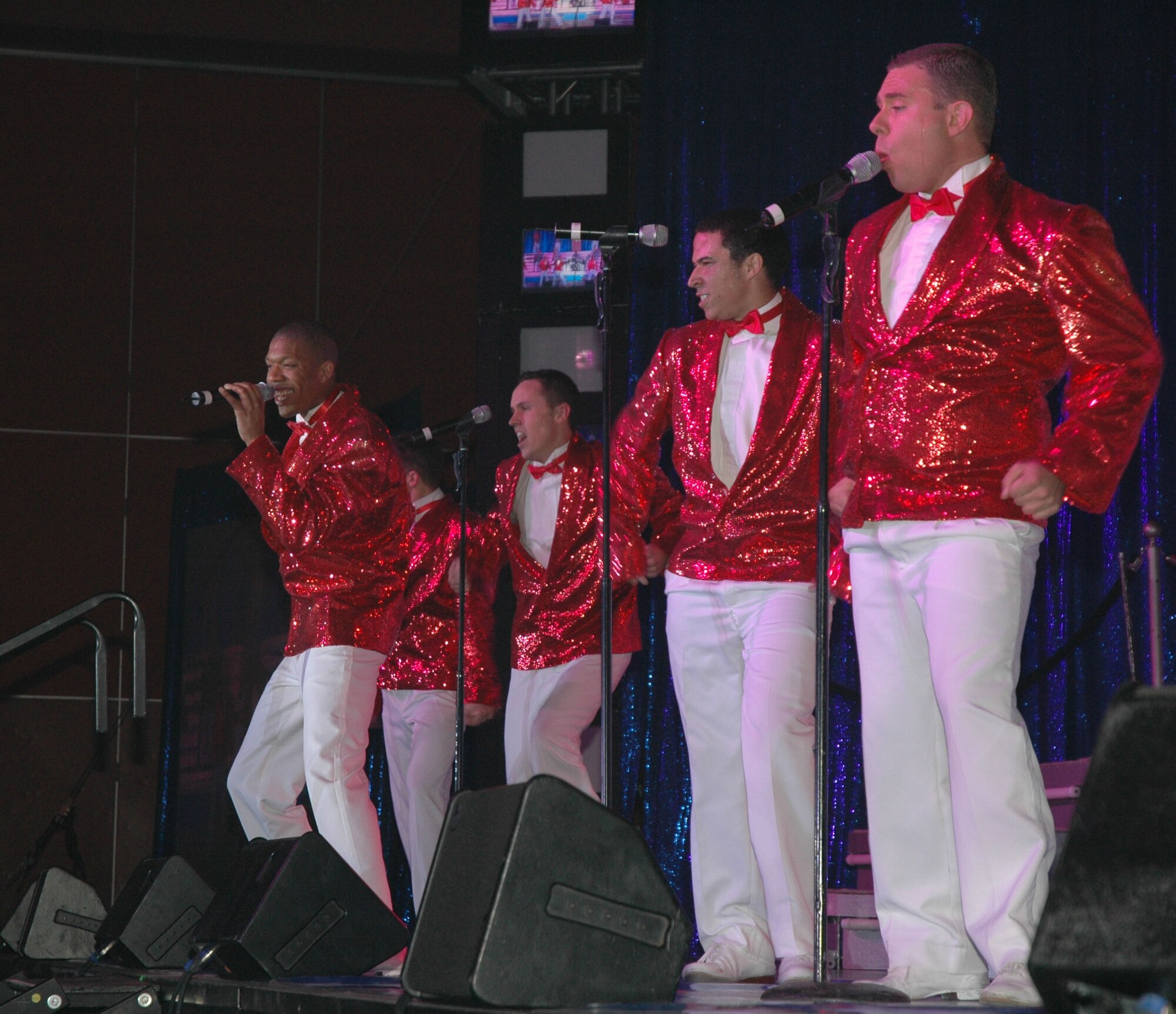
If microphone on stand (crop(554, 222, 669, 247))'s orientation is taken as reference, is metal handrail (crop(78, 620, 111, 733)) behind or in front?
behind

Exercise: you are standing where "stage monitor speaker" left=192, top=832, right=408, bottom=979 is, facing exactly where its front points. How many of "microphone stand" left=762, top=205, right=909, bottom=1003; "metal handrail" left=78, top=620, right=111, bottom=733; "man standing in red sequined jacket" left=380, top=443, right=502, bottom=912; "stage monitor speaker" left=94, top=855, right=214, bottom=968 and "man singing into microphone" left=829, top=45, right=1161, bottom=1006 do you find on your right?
2

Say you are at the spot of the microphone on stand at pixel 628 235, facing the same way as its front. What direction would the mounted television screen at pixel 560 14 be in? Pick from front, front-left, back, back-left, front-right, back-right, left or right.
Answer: left

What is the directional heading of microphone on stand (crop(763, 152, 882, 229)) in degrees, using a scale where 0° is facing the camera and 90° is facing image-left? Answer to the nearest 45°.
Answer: approximately 270°

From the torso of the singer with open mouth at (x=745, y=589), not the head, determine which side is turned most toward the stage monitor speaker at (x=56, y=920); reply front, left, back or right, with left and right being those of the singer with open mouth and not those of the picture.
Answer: right

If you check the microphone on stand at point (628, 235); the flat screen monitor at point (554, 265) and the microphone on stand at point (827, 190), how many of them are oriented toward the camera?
1

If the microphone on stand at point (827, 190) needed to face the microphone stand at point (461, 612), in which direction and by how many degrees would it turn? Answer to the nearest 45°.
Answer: approximately 135° to its left

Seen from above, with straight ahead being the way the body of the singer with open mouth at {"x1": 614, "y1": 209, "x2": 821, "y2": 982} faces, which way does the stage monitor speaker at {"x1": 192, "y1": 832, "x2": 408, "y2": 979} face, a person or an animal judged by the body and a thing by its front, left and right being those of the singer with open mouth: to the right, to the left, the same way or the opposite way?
the opposite way

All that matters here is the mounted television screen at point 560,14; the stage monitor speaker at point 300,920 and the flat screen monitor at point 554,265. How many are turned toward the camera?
2

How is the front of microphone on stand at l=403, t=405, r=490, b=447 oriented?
to the viewer's right

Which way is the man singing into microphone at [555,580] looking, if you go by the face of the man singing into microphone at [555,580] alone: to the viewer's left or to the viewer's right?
to the viewer's left

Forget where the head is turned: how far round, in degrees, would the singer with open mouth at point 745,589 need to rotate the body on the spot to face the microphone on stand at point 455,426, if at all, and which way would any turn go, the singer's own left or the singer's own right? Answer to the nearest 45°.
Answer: approximately 90° to the singer's own right

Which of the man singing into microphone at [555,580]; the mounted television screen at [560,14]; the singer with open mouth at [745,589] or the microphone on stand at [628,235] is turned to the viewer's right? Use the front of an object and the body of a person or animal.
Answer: the microphone on stand

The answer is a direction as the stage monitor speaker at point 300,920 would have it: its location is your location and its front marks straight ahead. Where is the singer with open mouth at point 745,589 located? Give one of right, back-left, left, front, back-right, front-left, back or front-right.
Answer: front-right

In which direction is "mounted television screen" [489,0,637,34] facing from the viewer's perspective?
toward the camera

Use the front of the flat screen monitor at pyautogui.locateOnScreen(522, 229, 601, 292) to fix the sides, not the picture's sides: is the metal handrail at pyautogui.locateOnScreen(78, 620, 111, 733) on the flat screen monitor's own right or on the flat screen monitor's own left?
on the flat screen monitor's own right

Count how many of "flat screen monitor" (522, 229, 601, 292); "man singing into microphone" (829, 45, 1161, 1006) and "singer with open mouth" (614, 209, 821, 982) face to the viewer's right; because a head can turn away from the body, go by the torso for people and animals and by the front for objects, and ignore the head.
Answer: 0
